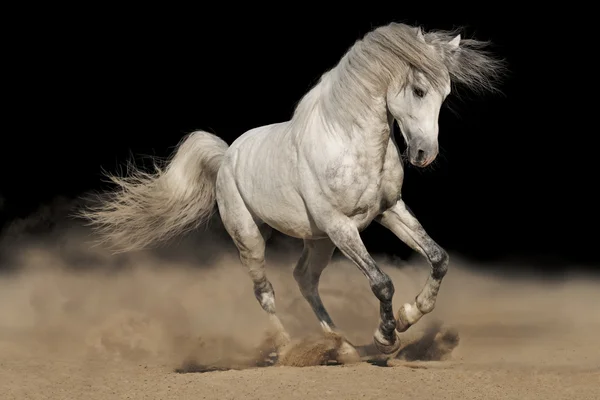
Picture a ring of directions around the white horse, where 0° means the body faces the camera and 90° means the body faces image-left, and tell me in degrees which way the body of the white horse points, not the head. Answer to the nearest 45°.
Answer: approximately 315°
